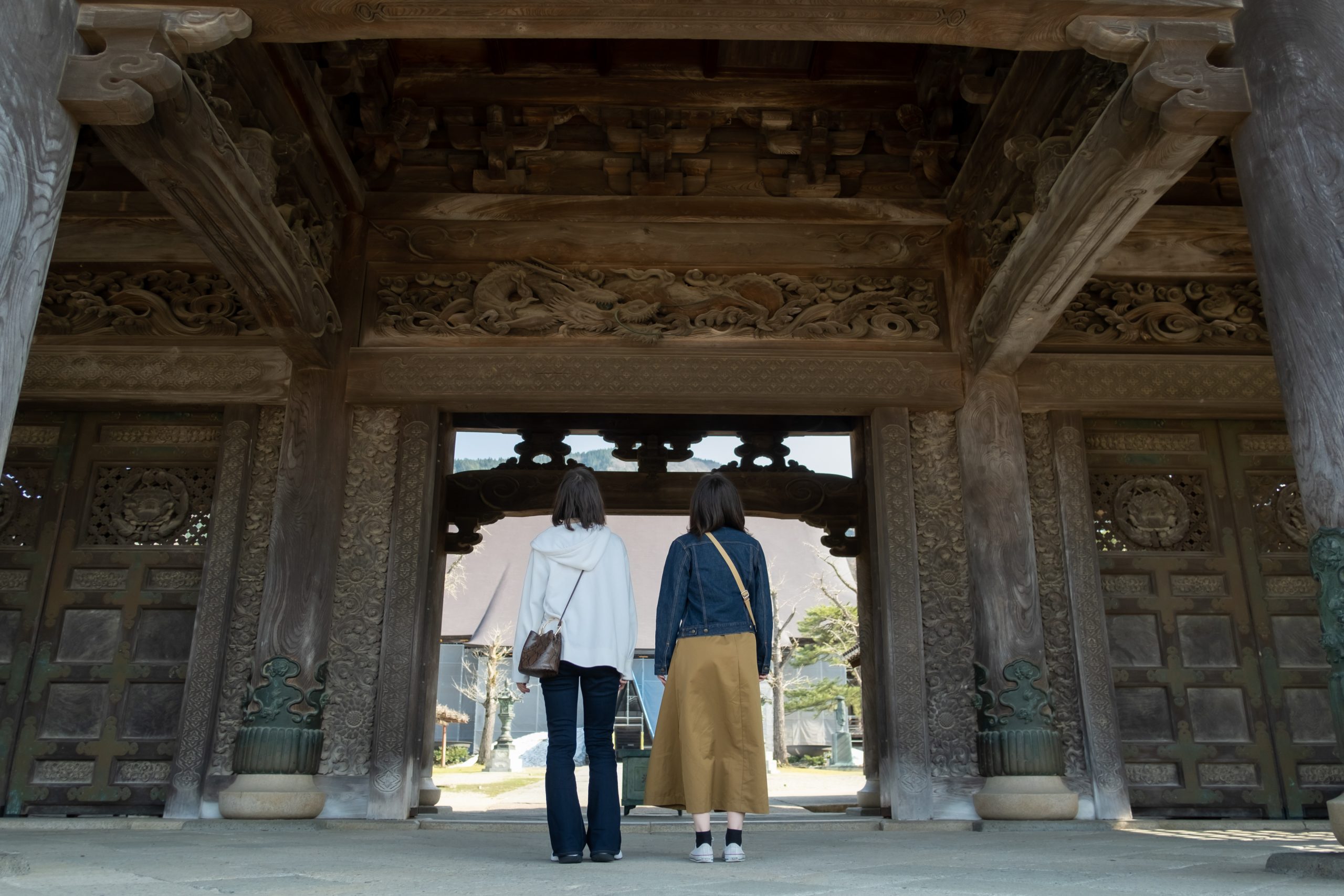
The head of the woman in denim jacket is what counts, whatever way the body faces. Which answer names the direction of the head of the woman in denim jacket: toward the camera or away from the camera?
away from the camera

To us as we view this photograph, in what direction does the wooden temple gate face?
facing the viewer

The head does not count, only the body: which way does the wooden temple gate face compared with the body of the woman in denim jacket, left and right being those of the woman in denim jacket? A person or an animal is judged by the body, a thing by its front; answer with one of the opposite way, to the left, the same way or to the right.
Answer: the opposite way

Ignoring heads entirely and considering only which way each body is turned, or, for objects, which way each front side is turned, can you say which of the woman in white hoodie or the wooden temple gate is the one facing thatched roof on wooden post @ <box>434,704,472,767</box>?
the woman in white hoodie

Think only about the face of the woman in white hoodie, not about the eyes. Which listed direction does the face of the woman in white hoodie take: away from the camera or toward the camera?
away from the camera

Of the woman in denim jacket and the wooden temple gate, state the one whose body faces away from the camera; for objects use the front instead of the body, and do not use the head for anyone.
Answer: the woman in denim jacket

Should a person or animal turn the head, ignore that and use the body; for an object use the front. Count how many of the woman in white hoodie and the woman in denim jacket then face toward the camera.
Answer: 0

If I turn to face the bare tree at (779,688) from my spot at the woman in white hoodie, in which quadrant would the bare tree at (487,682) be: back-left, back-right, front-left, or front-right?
front-left

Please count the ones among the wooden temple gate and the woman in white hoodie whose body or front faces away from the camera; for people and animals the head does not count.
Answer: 1

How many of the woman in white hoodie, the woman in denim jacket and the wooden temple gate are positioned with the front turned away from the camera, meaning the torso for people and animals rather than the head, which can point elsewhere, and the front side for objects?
2

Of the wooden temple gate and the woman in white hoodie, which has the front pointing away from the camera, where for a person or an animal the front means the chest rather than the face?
the woman in white hoodie

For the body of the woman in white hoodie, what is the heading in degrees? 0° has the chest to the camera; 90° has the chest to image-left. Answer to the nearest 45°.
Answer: approximately 180°

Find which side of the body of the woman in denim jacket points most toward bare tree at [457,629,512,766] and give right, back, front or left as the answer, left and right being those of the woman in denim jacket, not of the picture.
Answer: front

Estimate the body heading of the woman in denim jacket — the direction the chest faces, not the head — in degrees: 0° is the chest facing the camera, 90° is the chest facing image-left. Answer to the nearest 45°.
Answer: approximately 180°

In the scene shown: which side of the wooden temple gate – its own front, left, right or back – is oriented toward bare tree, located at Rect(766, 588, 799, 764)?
back

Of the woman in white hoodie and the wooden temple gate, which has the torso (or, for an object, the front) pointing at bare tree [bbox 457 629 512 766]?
the woman in white hoodie
